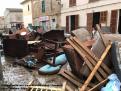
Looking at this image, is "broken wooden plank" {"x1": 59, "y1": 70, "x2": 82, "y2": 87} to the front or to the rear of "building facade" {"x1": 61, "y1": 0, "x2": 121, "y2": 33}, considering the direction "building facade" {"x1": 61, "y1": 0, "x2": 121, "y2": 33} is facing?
to the front

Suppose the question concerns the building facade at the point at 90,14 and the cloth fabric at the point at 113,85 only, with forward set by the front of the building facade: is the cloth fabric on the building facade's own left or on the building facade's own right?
on the building facade's own left

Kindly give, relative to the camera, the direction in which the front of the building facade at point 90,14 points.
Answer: facing the viewer and to the left of the viewer

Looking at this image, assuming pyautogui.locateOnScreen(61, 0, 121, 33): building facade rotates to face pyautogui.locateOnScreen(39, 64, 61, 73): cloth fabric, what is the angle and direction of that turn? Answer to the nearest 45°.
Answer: approximately 45° to its left
